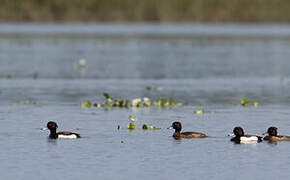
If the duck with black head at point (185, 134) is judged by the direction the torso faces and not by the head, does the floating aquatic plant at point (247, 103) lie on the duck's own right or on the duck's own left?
on the duck's own right

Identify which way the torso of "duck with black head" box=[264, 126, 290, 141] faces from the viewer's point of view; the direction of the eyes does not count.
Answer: to the viewer's left

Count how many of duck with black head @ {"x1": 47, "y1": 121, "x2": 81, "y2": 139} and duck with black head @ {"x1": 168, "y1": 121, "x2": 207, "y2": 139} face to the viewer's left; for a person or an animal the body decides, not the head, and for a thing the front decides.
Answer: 2

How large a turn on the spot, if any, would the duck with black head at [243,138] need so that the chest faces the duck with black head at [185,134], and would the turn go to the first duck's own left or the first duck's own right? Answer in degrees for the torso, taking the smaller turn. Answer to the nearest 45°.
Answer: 0° — it already faces it

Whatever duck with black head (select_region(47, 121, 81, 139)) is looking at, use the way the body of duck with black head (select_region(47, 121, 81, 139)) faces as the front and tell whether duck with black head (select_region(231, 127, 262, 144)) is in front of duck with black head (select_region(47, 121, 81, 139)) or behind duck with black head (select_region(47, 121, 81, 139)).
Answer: behind

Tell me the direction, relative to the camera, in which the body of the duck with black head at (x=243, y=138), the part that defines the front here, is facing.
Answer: to the viewer's left

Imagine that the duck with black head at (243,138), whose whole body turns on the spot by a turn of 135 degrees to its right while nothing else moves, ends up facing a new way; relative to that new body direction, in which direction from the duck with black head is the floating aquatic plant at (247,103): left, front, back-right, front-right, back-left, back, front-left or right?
front-left

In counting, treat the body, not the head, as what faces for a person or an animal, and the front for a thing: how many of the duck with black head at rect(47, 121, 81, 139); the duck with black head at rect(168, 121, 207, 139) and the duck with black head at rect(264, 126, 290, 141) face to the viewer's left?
3

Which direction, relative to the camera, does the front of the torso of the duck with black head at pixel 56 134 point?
to the viewer's left

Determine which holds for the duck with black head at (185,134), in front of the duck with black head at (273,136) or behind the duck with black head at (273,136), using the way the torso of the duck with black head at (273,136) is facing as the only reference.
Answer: in front
